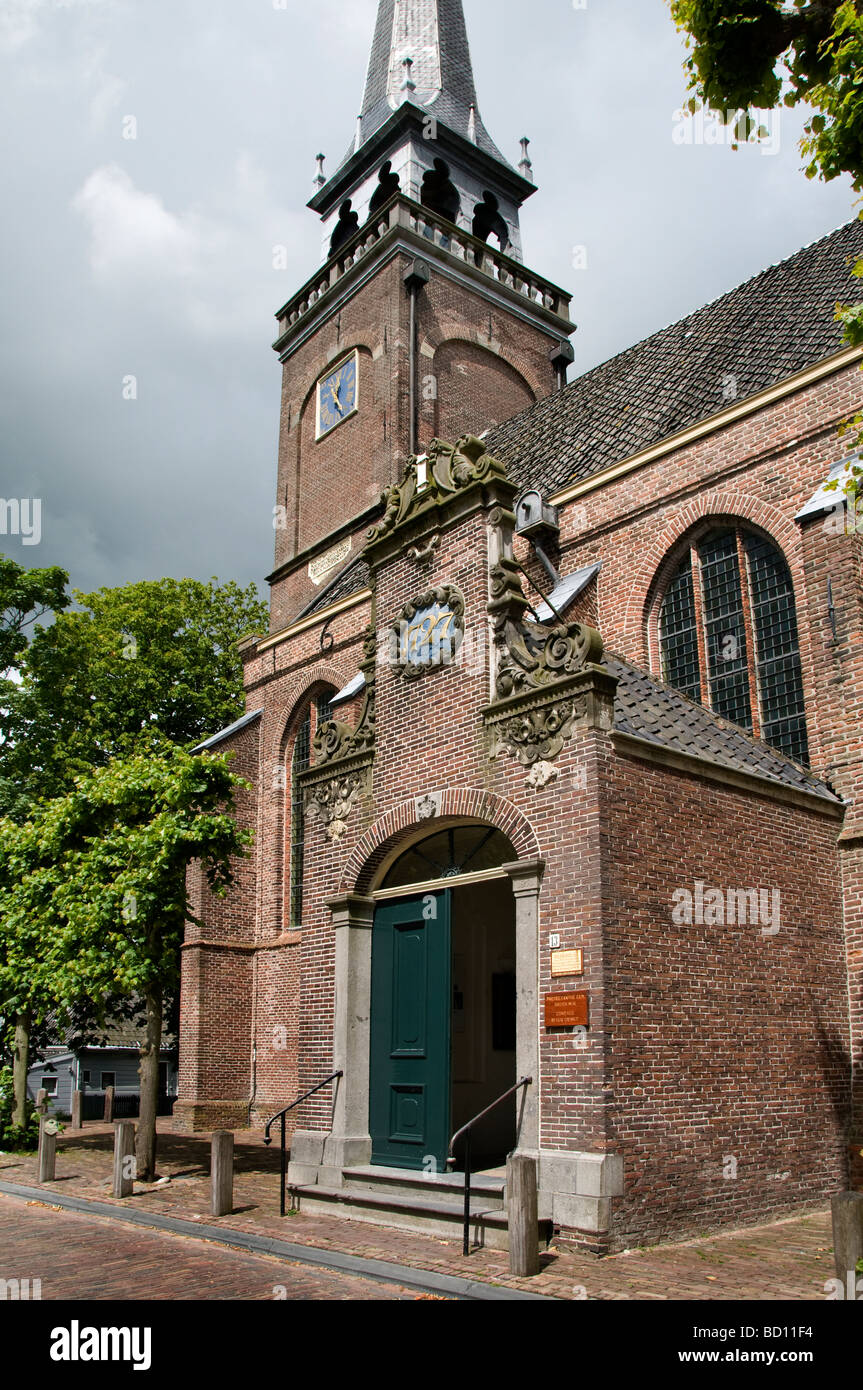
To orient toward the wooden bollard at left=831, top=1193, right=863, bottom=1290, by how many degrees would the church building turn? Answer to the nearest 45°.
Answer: approximately 45° to its left

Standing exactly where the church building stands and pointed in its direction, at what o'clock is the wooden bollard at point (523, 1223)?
The wooden bollard is roughly at 11 o'clock from the church building.

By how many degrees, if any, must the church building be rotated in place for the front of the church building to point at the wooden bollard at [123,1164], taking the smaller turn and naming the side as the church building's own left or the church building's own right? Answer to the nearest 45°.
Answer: approximately 45° to the church building's own right

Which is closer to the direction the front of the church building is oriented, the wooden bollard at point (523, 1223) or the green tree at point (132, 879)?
the wooden bollard

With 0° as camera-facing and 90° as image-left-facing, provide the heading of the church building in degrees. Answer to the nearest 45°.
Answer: approximately 45°
